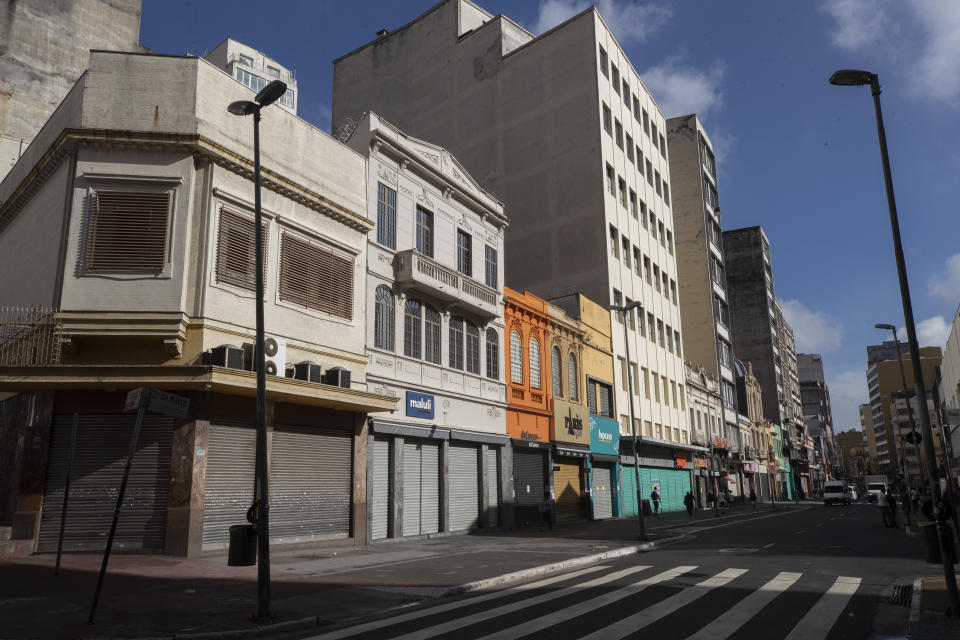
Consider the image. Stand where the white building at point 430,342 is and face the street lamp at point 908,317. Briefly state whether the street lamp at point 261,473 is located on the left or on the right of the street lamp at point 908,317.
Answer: right

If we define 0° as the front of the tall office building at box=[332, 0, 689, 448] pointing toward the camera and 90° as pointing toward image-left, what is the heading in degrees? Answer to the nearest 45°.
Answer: approximately 315°

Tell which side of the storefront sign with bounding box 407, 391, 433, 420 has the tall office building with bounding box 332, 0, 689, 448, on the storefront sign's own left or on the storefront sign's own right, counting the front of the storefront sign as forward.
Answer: on the storefront sign's own left

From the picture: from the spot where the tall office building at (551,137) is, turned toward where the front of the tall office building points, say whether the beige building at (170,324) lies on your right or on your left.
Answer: on your right

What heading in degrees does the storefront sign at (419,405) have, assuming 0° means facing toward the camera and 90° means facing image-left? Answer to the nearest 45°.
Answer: approximately 315°

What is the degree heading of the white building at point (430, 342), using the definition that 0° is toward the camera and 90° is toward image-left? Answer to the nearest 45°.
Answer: approximately 315°

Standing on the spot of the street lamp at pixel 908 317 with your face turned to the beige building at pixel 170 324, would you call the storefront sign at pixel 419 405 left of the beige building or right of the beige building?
right

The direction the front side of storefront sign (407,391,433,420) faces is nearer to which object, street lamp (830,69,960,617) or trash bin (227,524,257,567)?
the street lamp
